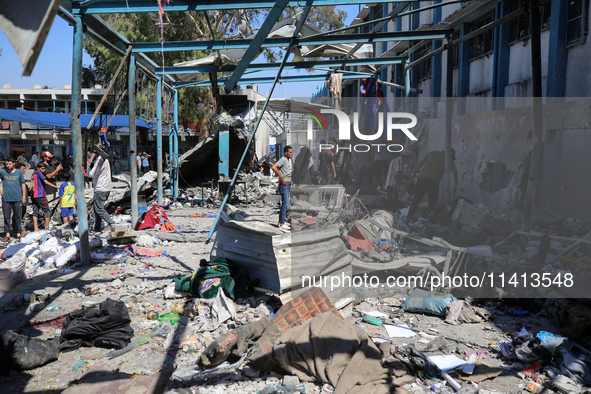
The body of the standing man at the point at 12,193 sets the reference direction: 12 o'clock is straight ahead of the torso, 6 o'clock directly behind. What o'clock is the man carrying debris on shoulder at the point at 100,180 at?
The man carrying debris on shoulder is roughly at 10 o'clock from the standing man.

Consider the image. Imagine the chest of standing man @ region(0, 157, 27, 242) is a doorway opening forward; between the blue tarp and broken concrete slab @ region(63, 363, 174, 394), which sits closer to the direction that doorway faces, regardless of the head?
the broken concrete slab

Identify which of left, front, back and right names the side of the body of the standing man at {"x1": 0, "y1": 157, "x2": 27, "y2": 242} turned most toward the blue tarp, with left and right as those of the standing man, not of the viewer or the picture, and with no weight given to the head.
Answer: back

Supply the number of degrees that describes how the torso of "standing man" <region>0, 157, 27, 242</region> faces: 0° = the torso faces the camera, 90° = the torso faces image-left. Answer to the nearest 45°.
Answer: approximately 0°

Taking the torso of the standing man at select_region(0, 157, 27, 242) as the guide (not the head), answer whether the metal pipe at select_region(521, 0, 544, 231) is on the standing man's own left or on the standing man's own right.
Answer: on the standing man's own left

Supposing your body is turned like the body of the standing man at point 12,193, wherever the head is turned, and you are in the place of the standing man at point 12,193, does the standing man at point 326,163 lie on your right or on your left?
on your left

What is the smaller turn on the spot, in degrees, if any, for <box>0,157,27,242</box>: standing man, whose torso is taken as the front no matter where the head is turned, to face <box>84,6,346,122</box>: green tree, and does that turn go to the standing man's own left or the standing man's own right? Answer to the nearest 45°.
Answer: approximately 135° to the standing man's own left

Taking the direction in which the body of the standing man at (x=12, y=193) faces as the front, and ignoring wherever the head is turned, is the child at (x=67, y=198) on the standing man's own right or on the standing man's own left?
on the standing man's own left
